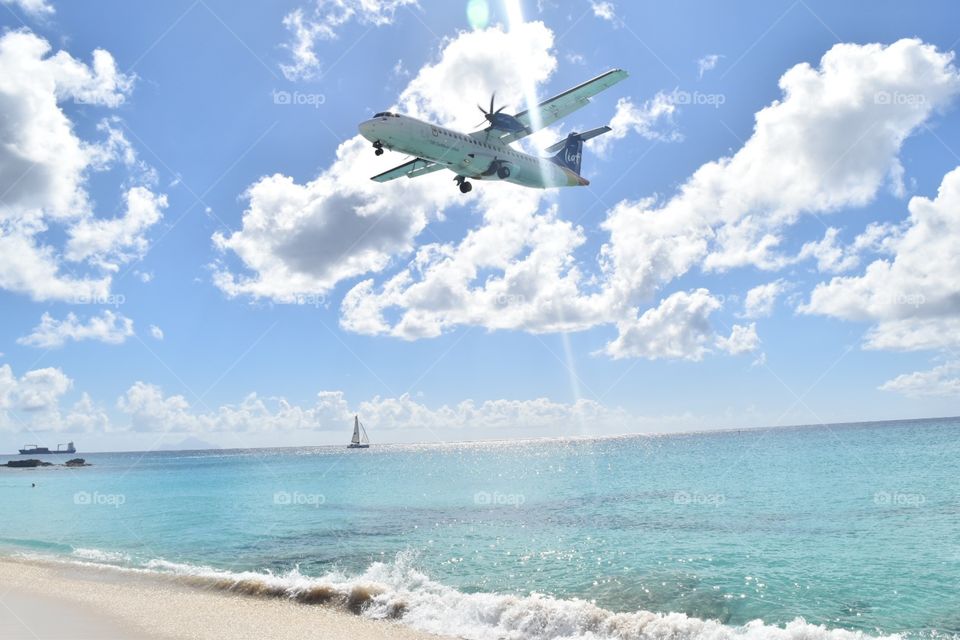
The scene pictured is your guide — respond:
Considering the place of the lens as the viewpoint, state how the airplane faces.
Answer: facing the viewer and to the left of the viewer
